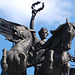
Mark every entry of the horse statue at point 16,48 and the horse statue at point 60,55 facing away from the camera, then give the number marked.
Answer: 0

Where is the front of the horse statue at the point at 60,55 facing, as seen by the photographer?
facing the viewer and to the right of the viewer

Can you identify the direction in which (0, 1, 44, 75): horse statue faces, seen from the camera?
facing the viewer and to the left of the viewer

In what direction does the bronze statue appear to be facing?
toward the camera

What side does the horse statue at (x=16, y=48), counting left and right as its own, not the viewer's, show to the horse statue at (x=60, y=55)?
left
